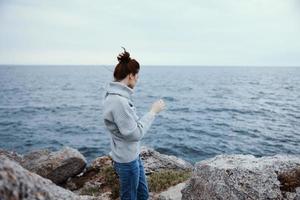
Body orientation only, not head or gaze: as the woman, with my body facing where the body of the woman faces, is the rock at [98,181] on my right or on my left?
on my left

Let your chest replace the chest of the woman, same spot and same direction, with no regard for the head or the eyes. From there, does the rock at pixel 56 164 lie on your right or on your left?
on your left

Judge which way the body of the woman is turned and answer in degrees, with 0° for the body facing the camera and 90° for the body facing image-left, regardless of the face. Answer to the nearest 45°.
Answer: approximately 225°

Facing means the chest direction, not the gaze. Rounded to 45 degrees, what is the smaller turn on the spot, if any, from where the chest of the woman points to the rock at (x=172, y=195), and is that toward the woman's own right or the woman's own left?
0° — they already face it

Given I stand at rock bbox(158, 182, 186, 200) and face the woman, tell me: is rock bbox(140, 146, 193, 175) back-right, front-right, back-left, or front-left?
back-right

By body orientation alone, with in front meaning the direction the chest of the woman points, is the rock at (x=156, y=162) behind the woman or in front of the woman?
in front

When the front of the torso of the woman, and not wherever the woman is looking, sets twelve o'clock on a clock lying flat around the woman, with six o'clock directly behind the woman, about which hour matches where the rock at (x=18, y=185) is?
The rock is roughly at 5 o'clock from the woman.

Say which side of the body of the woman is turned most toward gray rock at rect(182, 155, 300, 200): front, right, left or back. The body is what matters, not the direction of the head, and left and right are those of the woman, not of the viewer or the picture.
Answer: front
